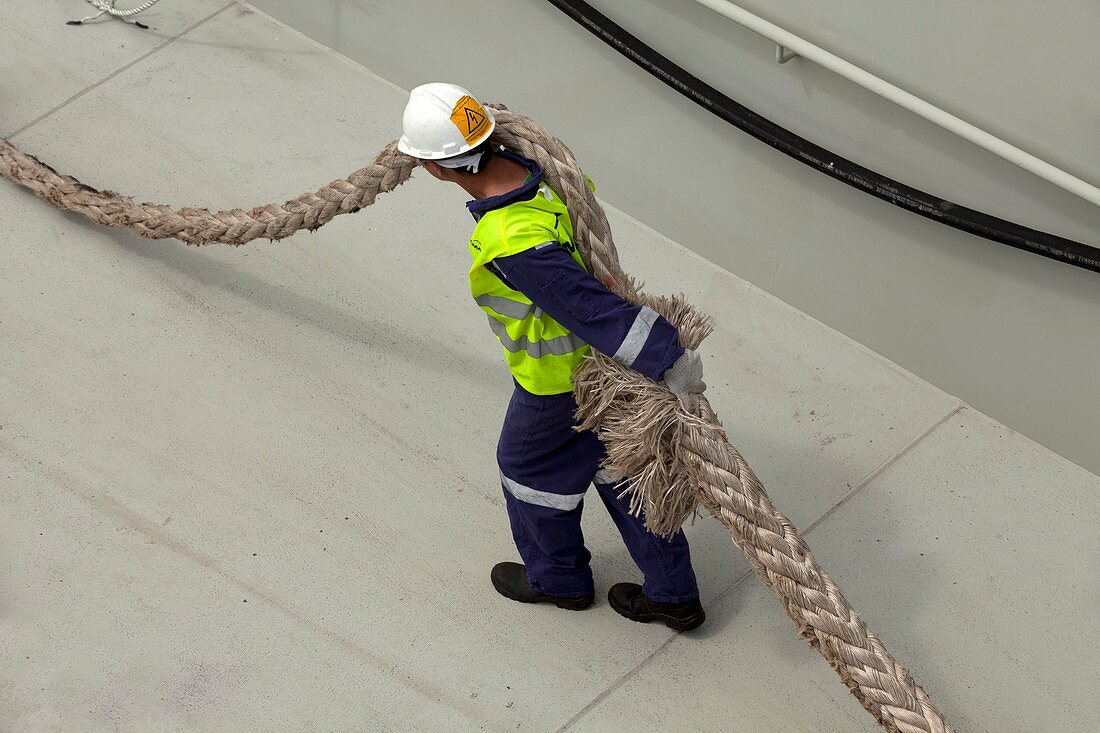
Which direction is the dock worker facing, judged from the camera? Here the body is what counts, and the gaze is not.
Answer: to the viewer's left

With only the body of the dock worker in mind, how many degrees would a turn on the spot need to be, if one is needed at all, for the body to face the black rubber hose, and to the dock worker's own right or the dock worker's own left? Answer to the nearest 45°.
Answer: approximately 135° to the dock worker's own right

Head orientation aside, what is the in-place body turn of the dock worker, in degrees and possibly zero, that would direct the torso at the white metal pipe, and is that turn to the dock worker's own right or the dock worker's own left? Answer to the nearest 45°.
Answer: approximately 135° to the dock worker's own right
